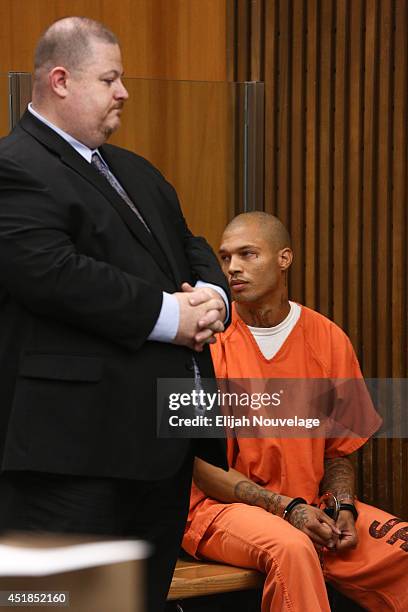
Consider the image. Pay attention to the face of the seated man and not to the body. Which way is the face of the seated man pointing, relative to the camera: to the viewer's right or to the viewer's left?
to the viewer's left

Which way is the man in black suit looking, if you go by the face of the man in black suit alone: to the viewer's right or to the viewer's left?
to the viewer's right

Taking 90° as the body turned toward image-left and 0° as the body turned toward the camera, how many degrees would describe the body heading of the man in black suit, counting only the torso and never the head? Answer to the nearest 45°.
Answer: approximately 315°
